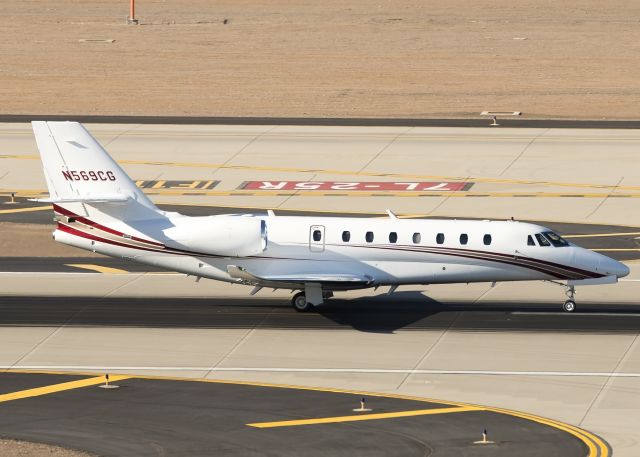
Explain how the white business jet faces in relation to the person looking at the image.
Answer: facing to the right of the viewer
